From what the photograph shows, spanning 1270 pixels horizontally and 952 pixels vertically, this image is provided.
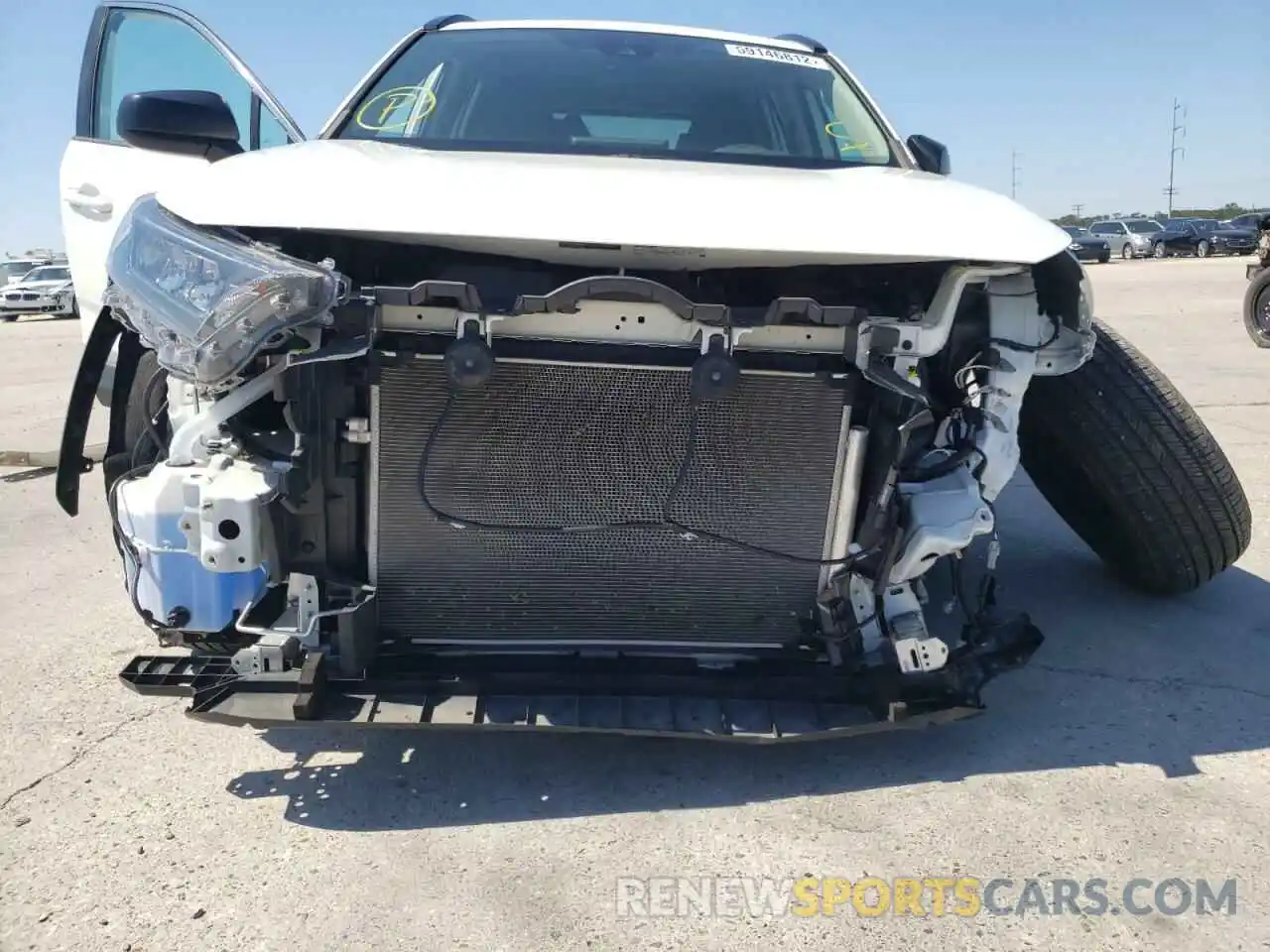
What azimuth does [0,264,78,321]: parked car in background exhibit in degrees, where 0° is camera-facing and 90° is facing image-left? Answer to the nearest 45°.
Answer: approximately 45°

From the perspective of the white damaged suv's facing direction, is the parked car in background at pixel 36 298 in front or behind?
behind

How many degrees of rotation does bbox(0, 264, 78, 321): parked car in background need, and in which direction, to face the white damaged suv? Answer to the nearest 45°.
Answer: approximately 45° to its left

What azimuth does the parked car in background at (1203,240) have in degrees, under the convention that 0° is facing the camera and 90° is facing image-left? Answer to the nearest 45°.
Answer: approximately 315°

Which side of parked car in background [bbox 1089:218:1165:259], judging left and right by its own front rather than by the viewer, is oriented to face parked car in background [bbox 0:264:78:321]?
right

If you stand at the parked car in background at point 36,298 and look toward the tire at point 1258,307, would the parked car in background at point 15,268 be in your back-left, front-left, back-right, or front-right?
back-left
